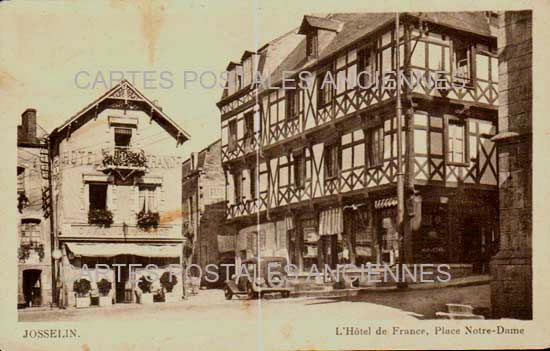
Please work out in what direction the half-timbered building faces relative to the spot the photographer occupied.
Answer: facing the viewer and to the left of the viewer

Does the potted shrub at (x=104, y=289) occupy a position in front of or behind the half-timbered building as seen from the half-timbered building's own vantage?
in front

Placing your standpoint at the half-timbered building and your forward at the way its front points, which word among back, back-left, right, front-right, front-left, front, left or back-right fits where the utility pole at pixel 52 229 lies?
front-right

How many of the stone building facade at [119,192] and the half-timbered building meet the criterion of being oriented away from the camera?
0

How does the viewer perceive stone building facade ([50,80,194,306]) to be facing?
facing the viewer

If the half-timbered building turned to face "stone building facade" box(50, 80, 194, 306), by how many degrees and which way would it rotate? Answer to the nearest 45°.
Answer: approximately 45° to its right

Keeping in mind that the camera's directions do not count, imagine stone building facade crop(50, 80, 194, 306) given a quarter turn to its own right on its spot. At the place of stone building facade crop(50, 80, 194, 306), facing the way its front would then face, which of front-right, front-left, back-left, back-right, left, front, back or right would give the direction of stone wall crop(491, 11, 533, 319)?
back
